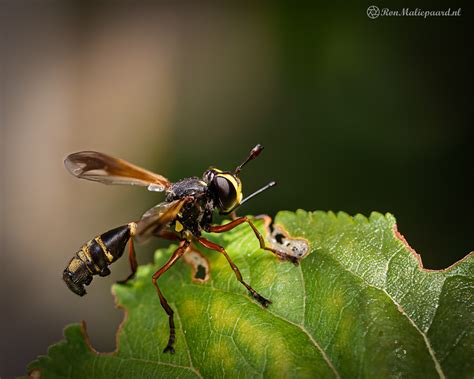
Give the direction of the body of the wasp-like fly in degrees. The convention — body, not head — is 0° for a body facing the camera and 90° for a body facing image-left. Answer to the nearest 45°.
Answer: approximately 270°
